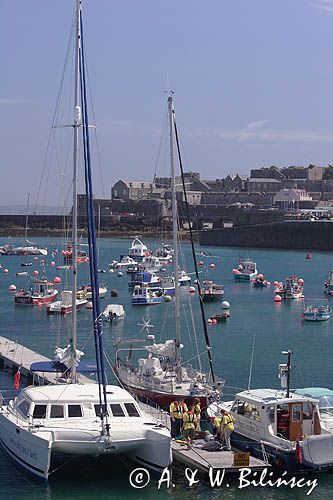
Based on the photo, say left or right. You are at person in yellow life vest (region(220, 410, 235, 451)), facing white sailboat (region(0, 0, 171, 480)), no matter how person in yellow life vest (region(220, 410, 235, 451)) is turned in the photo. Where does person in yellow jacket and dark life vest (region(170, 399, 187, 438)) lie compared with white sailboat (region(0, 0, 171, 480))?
right

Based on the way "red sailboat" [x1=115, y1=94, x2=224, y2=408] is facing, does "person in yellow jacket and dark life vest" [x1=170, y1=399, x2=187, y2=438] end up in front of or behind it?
in front

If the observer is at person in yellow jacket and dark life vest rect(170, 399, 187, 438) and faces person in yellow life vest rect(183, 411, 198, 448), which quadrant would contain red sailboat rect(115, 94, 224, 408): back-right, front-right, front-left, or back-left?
back-left
